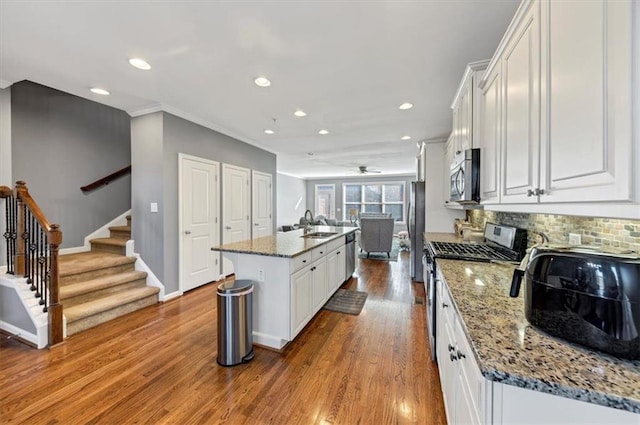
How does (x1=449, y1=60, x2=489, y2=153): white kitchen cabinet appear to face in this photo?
to the viewer's left

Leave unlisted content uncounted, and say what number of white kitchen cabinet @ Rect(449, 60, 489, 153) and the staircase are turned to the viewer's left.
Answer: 1

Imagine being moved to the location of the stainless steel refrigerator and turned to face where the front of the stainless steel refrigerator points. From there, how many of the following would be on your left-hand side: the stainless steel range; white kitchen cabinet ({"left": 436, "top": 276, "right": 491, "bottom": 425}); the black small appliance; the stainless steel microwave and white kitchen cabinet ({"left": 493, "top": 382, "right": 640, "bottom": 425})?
5

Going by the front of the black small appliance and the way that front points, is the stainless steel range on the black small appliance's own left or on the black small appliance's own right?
on the black small appliance's own right

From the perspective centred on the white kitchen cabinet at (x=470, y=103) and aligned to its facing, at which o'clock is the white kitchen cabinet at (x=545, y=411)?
the white kitchen cabinet at (x=545, y=411) is roughly at 9 o'clock from the white kitchen cabinet at (x=470, y=103).

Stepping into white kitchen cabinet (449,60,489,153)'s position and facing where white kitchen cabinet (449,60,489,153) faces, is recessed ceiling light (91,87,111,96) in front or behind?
in front

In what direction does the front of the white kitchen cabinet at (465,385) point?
to the viewer's left

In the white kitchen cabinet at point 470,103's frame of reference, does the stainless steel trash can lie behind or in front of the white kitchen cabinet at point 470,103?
in front

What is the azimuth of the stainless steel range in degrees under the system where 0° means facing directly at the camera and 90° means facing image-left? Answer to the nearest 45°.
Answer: approximately 90°

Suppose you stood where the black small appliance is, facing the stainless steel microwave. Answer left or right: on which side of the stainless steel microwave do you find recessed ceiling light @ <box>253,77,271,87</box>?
left

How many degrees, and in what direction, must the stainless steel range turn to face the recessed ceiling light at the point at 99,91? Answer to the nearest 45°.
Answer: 0° — it already faces it

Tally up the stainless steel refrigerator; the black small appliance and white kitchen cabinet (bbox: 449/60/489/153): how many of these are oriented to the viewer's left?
3

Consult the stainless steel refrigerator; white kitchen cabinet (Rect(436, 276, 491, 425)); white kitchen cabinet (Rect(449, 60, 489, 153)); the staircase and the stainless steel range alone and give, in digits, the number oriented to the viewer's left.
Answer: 4

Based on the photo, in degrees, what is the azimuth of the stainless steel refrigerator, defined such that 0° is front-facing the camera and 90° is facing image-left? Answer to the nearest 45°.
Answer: approximately 90°

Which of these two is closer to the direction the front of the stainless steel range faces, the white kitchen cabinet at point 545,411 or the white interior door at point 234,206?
the white interior door
